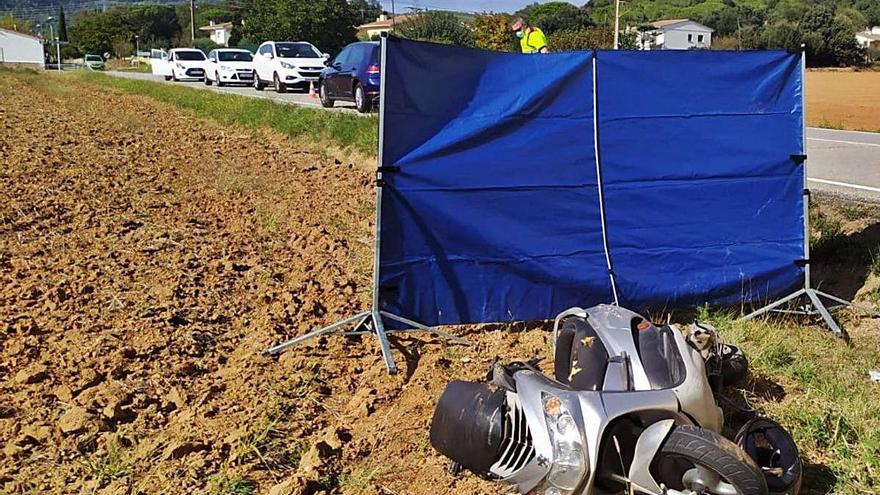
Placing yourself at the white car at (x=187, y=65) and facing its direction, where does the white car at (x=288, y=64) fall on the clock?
the white car at (x=288, y=64) is roughly at 1 o'clock from the white car at (x=187, y=65).

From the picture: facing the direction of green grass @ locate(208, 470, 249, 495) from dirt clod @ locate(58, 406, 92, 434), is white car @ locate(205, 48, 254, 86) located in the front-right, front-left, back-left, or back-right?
back-left

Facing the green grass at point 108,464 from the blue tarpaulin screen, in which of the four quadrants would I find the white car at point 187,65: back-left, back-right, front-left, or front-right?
back-right

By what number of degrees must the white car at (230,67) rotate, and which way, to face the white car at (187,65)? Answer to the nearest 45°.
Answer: approximately 135° to its left

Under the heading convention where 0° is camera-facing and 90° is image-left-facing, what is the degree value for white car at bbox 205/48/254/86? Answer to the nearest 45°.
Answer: approximately 315°

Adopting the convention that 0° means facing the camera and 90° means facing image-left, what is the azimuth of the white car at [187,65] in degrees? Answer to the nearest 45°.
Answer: approximately 315°
